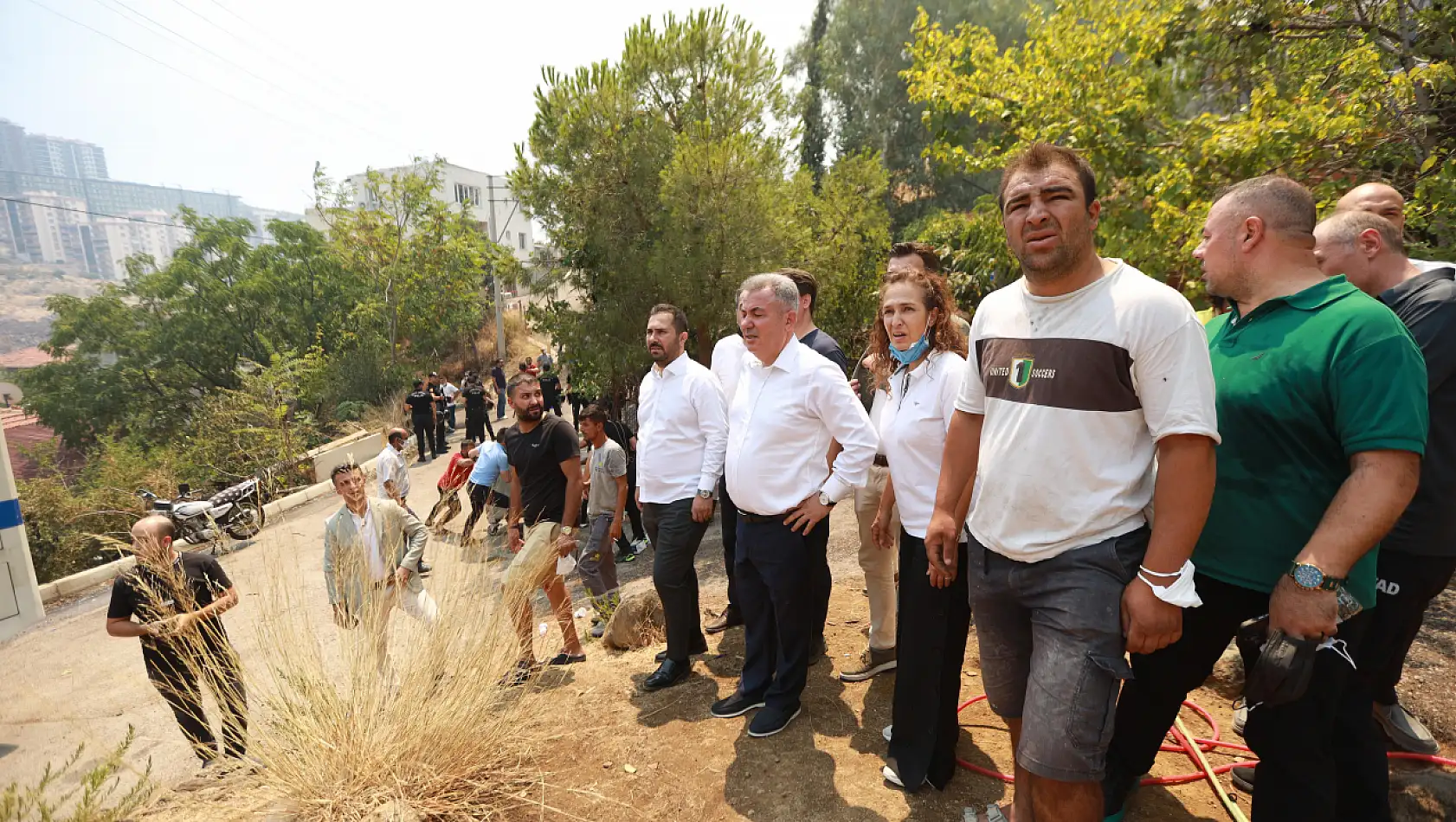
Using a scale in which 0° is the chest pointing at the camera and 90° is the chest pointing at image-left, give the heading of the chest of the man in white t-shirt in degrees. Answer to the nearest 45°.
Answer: approximately 45°

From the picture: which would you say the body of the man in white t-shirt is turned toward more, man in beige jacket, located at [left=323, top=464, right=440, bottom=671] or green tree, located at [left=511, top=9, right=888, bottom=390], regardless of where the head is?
the man in beige jacket

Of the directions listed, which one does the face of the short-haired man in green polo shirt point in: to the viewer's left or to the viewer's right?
to the viewer's left

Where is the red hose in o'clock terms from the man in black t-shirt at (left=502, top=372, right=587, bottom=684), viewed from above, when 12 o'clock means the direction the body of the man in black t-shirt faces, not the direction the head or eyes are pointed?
The red hose is roughly at 9 o'clock from the man in black t-shirt.

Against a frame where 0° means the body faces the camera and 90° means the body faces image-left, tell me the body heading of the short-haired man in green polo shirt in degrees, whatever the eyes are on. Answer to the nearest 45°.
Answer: approximately 45°

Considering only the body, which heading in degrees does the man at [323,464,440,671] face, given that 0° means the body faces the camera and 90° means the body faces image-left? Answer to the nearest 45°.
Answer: approximately 0°

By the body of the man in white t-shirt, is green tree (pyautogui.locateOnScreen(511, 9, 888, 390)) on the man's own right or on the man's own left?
on the man's own right

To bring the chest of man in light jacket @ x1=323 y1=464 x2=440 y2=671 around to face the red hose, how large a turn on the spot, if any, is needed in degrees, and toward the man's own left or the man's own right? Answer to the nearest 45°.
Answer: approximately 45° to the man's own left
